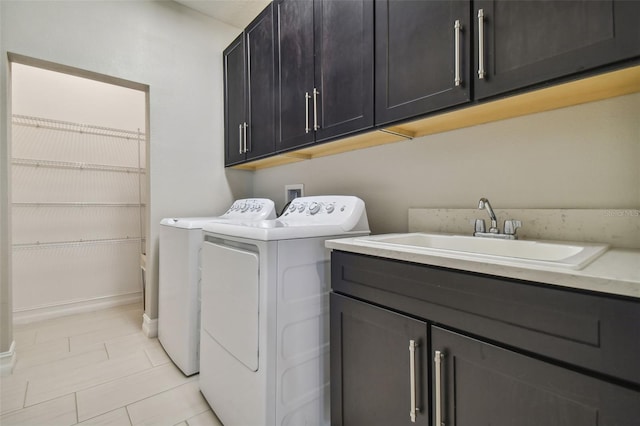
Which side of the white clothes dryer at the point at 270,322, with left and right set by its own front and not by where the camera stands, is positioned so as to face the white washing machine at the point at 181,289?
right

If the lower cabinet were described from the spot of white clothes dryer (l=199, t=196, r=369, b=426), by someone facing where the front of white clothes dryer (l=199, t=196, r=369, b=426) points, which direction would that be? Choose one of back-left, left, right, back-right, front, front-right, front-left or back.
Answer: left

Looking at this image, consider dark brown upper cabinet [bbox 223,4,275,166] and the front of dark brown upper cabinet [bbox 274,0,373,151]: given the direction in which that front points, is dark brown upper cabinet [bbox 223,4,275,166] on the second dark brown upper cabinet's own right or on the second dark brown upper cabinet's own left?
on the second dark brown upper cabinet's own right

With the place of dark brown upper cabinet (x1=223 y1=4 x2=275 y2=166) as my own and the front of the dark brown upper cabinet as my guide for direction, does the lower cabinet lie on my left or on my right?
on my left

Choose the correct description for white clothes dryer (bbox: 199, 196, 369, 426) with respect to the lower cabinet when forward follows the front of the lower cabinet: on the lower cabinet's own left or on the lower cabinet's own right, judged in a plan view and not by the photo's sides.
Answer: on the lower cabinet's own right

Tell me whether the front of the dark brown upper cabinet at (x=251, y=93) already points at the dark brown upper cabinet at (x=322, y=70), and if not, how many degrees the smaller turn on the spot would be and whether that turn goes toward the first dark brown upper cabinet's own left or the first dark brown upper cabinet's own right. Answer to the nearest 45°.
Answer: approximately 90° to the first dark brown upper cabinet's own left

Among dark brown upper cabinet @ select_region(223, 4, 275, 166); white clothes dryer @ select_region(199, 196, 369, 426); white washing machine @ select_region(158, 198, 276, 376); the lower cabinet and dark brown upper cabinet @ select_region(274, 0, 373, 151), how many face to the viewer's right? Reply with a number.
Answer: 0

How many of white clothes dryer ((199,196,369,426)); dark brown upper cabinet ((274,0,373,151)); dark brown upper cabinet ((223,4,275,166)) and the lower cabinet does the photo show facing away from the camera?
0

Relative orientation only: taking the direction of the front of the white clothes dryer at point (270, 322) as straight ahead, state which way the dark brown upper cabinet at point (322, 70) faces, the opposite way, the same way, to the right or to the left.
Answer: the same way

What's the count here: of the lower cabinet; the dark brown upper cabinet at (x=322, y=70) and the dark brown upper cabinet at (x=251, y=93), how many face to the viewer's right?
0

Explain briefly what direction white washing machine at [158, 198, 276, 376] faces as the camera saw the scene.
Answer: facing the viewer and to the left of the viewer
